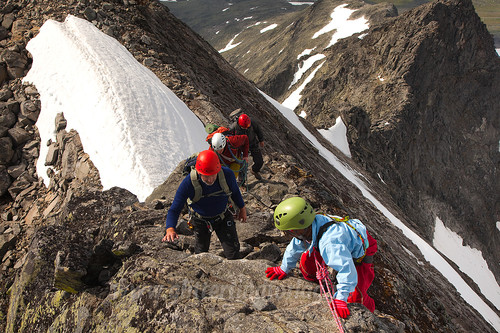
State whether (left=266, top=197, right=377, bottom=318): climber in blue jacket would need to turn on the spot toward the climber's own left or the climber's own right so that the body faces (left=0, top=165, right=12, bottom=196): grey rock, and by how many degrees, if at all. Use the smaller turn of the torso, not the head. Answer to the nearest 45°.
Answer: approximately 90° to the climber's own right

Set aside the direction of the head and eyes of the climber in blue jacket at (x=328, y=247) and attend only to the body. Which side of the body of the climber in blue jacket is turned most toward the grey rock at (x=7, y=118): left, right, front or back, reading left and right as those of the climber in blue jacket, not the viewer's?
right

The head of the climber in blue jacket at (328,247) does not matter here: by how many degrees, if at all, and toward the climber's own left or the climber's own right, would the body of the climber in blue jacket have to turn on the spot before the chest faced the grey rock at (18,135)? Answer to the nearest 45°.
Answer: approximately 90° to the climber's own right

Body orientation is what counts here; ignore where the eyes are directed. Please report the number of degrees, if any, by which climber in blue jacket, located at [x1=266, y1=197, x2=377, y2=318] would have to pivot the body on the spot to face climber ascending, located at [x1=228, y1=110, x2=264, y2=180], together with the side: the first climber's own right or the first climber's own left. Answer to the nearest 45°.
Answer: approximately 135° to the first climber's own right

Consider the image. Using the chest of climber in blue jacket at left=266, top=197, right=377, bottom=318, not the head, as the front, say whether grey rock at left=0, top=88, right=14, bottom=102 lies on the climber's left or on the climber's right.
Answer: on the climber's right
